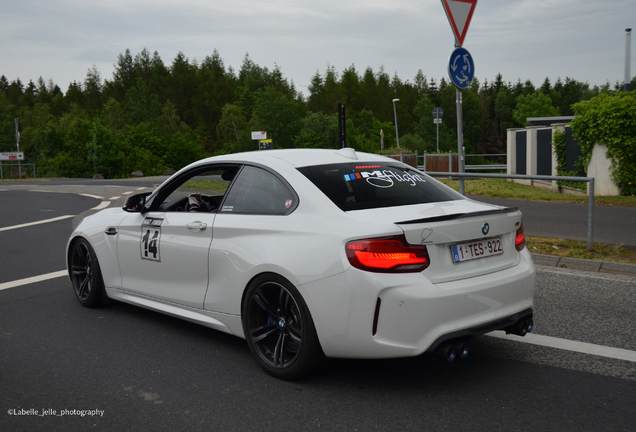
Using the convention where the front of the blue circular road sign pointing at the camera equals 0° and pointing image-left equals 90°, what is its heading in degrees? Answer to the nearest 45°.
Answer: approximately 315°

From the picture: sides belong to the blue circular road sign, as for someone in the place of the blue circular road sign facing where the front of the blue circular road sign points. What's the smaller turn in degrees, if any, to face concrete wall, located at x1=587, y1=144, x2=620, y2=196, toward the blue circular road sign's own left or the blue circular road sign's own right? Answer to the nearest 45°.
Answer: approximately 90° to the blue circular road sign's own left
